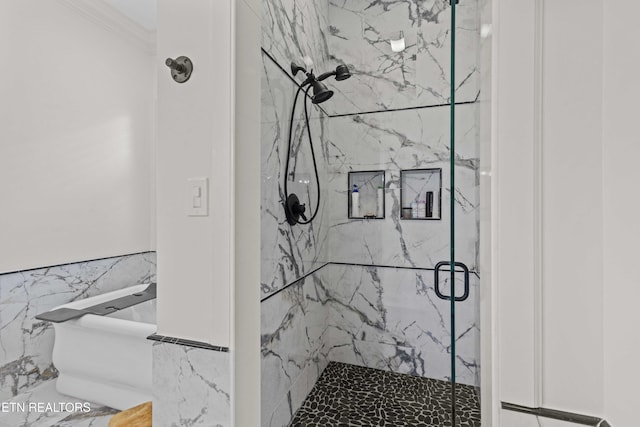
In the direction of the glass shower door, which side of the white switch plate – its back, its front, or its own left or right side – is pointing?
left

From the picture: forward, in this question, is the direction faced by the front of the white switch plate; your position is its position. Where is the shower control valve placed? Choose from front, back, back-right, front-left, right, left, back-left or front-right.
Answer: back-left

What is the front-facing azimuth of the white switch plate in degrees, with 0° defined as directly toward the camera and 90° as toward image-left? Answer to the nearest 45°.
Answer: approximately 0°

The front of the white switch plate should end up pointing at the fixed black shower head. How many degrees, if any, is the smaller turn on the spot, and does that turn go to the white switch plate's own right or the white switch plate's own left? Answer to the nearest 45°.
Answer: approximately 135° to the white switch plate's own left

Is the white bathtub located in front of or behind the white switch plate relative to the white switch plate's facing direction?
behind
